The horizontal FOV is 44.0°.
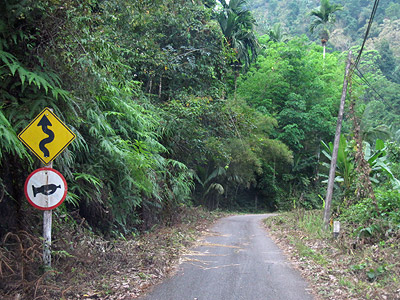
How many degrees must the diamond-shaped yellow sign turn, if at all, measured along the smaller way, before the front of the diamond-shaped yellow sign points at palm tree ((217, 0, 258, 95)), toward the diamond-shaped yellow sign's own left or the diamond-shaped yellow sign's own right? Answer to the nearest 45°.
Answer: approximately 135° to the diamond-shaped yellow sign's own left

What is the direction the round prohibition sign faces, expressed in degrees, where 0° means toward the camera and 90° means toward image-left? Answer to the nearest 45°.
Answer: approximately 0°

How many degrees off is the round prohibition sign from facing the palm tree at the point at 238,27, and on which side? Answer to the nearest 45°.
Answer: approximately 135° to its left

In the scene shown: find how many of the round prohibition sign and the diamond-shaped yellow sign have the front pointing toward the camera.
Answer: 2
